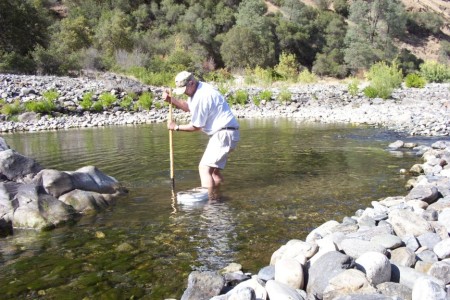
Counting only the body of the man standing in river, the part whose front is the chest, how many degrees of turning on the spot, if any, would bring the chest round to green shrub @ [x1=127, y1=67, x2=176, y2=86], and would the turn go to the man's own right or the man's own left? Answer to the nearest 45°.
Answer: approximately 90° to the man's own right

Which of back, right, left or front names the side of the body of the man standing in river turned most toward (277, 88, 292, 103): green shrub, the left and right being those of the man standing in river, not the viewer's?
right

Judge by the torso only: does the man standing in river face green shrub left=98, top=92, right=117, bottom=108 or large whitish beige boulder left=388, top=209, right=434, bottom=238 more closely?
the green shrub

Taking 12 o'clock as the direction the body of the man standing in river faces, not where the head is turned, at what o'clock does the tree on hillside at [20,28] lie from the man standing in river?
The tree on hillside is roughly at 2 o'clock from the man standing in river.

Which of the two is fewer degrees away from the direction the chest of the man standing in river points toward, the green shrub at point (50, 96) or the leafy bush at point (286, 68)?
the green shrub

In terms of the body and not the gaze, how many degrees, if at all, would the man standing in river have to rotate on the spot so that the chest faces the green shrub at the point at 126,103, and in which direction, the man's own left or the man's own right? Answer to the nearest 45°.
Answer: approximately 90° to the man's own right

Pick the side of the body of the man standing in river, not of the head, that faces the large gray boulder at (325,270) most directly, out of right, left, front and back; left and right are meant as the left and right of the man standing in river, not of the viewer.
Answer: left

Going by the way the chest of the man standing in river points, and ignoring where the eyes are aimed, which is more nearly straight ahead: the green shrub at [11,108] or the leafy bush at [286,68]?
the green shrub

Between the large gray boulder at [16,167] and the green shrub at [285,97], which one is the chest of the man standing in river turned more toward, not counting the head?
the large gray boulder

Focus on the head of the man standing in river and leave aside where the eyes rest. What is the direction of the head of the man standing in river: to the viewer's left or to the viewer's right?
to the viewer's left

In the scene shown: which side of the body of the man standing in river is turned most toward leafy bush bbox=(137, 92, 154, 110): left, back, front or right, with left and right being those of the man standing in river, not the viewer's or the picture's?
right

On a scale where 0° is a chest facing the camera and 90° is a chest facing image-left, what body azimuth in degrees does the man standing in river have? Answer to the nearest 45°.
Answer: approximately 90°

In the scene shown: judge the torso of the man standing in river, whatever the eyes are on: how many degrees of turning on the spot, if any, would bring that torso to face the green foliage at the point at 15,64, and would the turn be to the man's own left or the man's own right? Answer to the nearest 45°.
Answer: approximately 45° to the man's own right

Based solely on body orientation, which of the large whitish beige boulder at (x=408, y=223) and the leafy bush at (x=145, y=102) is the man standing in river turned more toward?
the leafy bush
